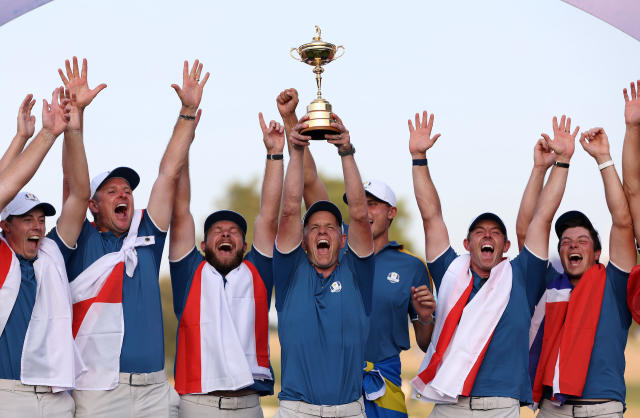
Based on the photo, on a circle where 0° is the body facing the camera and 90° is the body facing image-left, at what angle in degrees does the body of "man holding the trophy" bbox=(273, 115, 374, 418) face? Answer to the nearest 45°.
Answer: approximately 0°

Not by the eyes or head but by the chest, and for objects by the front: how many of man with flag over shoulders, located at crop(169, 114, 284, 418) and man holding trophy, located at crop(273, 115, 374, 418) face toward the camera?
2

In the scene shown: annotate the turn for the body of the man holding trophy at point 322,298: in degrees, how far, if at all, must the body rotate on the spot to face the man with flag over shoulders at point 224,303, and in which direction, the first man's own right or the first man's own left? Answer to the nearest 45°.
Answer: approximately 135° to the first man's own right
